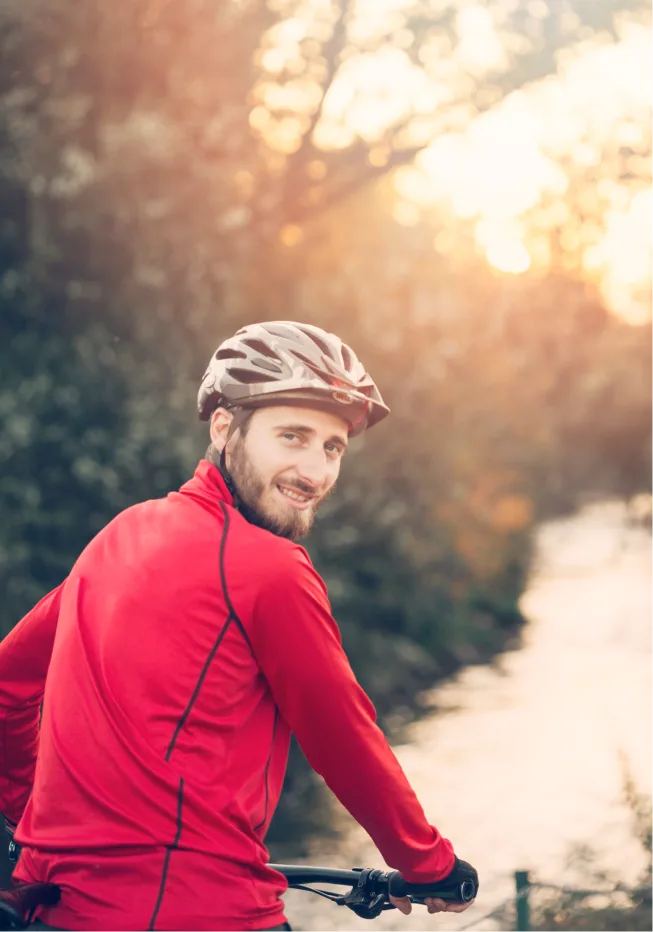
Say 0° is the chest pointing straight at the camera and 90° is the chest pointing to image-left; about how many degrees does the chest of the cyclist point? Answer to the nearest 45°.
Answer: approximately 225°

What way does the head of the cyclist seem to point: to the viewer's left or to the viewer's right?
to the viewer's right

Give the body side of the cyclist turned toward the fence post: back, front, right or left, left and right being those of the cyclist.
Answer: front
